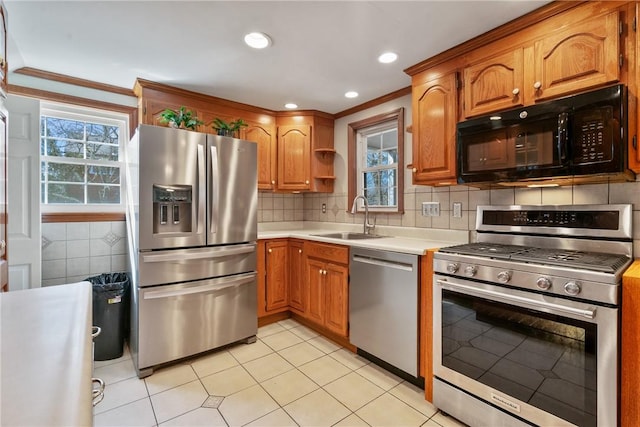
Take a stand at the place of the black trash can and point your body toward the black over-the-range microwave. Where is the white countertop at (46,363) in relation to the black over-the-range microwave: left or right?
right

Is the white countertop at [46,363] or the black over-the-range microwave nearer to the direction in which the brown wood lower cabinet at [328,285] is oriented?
the white countertop

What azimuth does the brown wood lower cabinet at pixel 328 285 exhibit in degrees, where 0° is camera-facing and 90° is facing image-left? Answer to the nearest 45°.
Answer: approximately 45°

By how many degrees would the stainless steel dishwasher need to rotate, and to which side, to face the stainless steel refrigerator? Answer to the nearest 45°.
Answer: approximately 45° to its right

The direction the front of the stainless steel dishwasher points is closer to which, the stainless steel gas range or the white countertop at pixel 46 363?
the white countertop

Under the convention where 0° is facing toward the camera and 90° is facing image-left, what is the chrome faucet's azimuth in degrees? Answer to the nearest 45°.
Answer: approximately 45°

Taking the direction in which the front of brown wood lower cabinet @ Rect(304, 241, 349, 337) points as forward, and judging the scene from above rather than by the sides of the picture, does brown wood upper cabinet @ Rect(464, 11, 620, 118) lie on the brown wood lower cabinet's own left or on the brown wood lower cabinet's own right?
on the brown wood lower cabinet's own left

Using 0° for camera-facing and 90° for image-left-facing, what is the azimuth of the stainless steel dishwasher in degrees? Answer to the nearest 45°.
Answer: approximately 45°
